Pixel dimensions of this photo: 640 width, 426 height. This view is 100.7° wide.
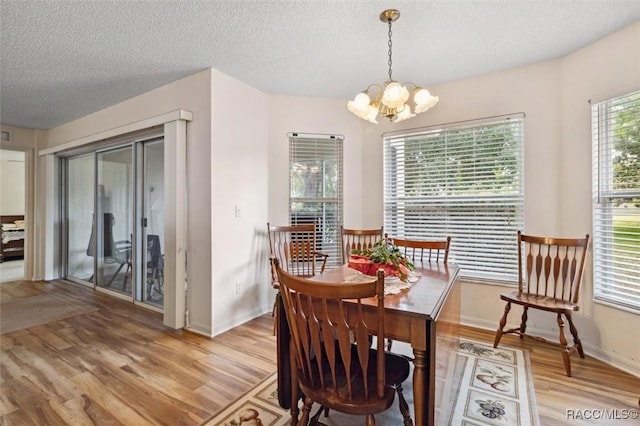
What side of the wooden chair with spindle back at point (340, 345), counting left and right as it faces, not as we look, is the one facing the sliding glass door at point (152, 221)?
left

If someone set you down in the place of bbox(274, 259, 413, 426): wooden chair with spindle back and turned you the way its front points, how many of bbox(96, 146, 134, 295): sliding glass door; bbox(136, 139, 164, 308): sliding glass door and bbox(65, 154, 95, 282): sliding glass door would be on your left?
3

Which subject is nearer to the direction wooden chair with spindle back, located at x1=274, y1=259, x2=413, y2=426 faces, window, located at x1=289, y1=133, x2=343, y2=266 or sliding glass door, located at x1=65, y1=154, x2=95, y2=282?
the window

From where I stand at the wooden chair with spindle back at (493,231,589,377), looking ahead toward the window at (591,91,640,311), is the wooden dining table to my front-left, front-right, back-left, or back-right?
back-right

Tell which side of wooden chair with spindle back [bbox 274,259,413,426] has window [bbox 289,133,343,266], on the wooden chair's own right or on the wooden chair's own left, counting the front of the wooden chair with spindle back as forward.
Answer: on the wooden chair's own left

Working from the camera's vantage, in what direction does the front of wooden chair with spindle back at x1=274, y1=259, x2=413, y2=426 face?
facing away from the viewer and to the right of the viewer

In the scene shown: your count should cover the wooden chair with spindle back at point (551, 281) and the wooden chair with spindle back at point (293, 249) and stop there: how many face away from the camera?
0

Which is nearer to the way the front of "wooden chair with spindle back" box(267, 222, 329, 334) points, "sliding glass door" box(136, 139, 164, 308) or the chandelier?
the chandelier

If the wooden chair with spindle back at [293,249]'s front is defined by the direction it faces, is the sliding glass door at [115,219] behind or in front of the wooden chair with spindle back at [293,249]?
behind

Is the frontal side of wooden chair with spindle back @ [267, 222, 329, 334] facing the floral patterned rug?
yes

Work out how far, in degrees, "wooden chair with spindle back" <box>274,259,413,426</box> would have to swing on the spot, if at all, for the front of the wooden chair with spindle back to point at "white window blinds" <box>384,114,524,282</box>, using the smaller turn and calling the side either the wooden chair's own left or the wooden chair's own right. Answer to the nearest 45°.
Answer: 0° — it already faces it
